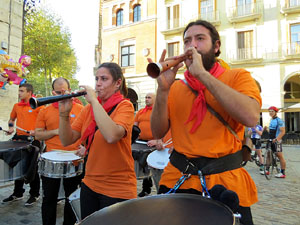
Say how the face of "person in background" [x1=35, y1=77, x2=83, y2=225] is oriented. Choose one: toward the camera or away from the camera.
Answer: toward the camera

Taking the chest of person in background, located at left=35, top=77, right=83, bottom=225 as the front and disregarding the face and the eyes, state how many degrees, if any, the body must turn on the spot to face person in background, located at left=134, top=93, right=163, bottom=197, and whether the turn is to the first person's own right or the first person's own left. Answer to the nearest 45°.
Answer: approximately 135° to the first person's own left

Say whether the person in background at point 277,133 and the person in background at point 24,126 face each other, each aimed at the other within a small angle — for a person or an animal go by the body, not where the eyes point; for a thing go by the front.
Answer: no

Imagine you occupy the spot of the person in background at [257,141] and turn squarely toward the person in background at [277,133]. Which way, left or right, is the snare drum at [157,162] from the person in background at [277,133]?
right

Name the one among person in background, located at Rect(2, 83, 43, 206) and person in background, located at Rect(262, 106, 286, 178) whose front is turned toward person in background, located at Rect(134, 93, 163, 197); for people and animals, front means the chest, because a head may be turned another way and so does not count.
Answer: person in background, located at Rect(262, 106, 286, 178)

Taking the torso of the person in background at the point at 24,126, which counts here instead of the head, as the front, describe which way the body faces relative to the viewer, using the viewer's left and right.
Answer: facing the viewer and to the left of the viewer

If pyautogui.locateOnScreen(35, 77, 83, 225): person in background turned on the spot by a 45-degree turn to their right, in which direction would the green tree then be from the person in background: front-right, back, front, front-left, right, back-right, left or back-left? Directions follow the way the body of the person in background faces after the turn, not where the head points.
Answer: back-right

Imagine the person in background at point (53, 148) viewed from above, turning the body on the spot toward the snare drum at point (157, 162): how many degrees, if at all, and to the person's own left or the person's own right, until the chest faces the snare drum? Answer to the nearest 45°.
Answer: approximately 90° to the person's own left

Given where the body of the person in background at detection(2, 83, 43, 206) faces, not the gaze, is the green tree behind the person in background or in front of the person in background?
behind

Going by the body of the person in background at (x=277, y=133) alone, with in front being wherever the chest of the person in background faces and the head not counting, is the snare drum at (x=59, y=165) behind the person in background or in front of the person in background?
in front

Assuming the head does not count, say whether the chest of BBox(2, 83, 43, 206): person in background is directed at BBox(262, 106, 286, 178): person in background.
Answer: no

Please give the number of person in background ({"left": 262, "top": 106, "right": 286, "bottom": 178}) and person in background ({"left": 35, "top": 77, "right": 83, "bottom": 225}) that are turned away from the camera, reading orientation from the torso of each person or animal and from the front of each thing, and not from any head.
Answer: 0

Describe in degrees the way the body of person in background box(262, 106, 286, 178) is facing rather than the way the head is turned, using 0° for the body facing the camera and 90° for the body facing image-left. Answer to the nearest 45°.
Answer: approximately 45°

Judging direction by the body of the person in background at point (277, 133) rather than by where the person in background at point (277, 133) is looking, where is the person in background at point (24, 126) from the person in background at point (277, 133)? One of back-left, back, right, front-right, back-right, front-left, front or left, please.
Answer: front

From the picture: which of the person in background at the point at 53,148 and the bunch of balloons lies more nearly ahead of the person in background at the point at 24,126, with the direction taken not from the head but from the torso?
the person in background

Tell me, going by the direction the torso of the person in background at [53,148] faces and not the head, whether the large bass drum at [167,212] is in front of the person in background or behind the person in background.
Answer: in front

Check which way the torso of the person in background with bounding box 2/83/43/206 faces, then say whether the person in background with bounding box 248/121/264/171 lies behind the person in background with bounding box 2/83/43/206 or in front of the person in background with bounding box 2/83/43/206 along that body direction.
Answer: behind

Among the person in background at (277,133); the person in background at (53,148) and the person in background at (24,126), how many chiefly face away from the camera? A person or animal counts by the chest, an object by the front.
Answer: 0

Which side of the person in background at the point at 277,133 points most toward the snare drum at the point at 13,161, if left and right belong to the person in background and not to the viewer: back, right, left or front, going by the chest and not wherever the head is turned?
front

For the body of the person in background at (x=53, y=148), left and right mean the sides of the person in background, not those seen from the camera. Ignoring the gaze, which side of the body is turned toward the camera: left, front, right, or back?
front
